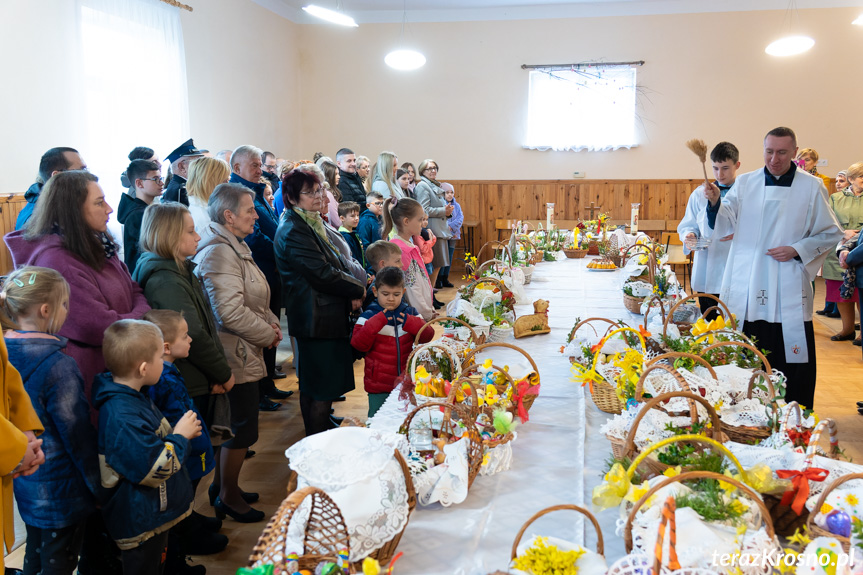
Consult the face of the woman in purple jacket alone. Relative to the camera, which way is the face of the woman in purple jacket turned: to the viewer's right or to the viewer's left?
to the viewer's right

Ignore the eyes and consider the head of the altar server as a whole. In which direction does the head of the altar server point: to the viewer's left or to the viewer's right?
to the viewer's left

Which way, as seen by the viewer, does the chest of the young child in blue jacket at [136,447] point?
to the viewer's right

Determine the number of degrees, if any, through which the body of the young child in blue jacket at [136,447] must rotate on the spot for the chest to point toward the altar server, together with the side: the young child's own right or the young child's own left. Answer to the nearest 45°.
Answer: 0° — they already face them

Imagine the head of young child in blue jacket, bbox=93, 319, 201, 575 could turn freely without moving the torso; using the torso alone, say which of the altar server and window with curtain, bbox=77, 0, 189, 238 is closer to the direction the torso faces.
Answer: the altar server

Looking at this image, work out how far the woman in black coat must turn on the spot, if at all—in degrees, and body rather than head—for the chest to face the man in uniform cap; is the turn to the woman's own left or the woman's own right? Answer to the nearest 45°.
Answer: approximately 180°

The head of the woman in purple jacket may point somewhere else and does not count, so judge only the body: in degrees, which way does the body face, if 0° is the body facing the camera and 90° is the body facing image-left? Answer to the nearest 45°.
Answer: approximately 270°

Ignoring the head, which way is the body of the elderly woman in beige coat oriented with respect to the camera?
to the viewer's right

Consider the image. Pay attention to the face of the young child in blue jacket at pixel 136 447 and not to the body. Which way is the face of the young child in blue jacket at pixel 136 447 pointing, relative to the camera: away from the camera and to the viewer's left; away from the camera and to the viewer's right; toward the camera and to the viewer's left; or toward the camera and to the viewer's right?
away from the camera and to the viewer's right

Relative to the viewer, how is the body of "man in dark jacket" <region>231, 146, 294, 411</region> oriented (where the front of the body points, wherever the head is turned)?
to the viewer's right

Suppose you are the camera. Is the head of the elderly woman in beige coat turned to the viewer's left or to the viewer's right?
to the viewer's right

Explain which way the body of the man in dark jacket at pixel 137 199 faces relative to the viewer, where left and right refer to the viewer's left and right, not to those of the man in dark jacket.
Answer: facing to the right of the viewer

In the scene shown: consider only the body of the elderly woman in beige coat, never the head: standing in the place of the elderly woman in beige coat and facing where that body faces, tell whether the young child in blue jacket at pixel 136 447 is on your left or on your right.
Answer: on your right

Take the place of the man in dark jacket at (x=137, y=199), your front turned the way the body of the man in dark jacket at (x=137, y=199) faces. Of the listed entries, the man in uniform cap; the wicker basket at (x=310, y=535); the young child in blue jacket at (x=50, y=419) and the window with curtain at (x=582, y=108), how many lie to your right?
2
